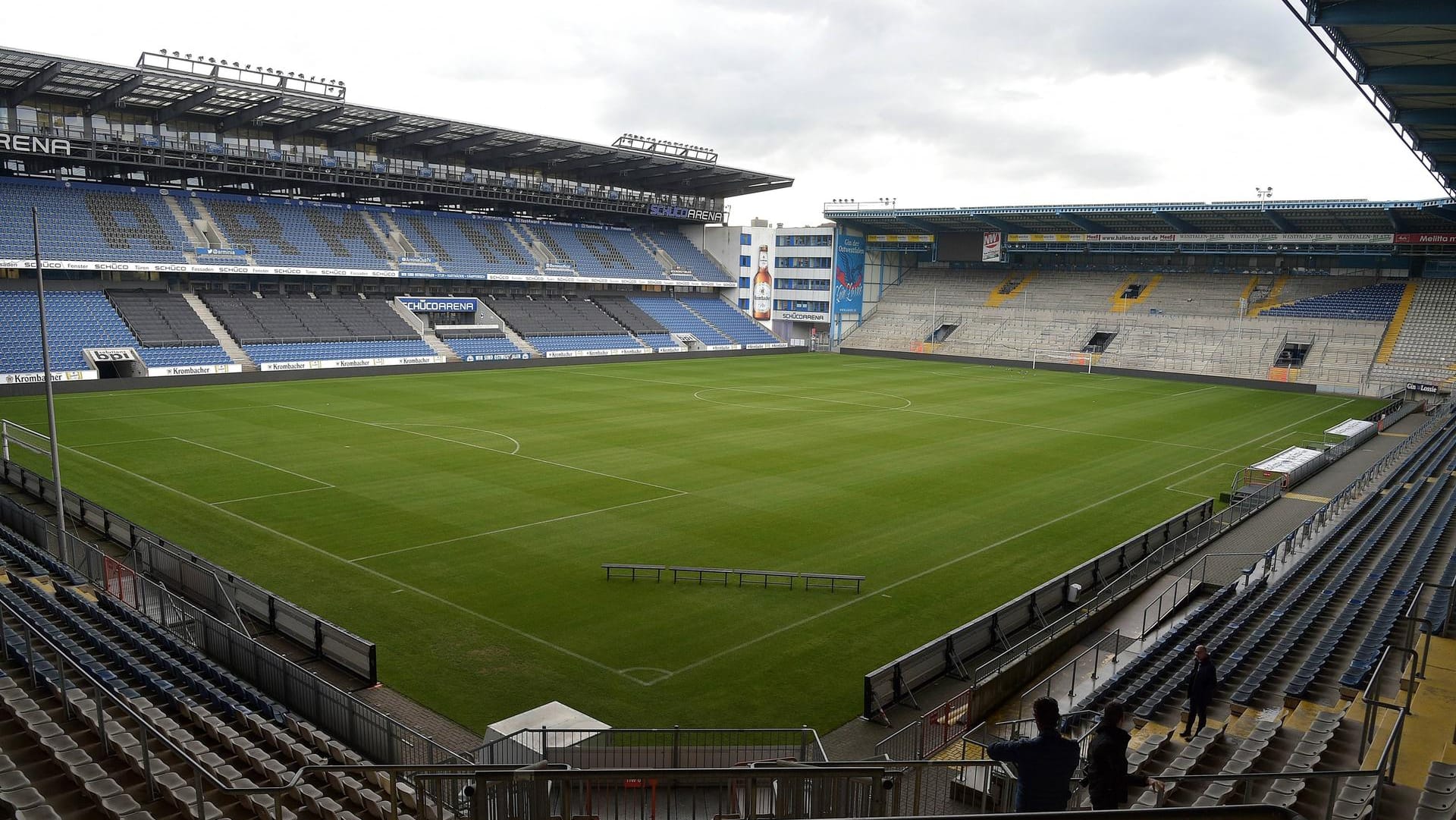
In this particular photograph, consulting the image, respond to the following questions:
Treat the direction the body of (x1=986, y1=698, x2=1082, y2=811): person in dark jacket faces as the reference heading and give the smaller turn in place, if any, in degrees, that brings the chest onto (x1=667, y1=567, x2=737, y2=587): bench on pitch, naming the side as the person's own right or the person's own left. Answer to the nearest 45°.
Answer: approximately 45° to the person's own left

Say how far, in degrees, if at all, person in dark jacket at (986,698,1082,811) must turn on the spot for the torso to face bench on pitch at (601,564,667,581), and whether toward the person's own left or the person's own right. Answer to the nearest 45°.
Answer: approximately 45° to the person's own left

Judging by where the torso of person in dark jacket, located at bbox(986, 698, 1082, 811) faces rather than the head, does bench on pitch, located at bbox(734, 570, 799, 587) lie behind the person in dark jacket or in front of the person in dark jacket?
in front

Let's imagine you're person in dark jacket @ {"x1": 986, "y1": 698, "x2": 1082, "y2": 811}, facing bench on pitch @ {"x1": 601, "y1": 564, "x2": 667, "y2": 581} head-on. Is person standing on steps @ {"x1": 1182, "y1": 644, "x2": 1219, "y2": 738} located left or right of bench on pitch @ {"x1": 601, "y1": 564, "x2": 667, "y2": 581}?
right

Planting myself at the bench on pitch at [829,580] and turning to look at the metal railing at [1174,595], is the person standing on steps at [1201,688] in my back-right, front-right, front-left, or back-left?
front-right

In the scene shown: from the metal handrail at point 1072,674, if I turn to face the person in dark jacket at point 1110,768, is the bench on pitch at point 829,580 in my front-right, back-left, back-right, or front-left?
back-right

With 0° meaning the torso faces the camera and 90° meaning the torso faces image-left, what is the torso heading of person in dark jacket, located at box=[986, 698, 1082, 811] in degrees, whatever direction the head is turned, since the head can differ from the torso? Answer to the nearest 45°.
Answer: approximately 180°

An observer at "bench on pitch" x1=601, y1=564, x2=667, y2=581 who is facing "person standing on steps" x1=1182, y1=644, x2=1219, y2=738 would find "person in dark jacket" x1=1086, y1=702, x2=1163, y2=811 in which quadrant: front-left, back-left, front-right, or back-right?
front-right

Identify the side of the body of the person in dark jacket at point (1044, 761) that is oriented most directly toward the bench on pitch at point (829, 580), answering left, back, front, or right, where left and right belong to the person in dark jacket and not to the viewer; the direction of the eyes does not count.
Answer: front

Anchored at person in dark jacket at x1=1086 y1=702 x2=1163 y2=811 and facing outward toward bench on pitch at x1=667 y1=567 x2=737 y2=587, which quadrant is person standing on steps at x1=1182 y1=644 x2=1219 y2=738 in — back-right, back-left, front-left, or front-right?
front-right

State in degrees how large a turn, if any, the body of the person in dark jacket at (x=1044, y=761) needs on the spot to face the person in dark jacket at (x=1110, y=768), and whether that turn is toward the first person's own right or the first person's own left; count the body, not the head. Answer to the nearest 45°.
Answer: approximately 45° to the first person's own right

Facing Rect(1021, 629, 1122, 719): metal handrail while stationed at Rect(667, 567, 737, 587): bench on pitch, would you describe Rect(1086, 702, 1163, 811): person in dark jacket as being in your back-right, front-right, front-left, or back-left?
front-right

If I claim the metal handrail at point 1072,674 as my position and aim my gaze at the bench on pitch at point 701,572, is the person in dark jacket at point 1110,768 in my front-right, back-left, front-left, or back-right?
back-left
